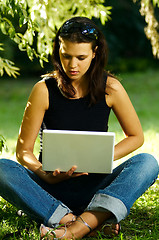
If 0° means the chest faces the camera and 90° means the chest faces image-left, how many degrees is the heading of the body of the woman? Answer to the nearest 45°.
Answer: approximately 0°
